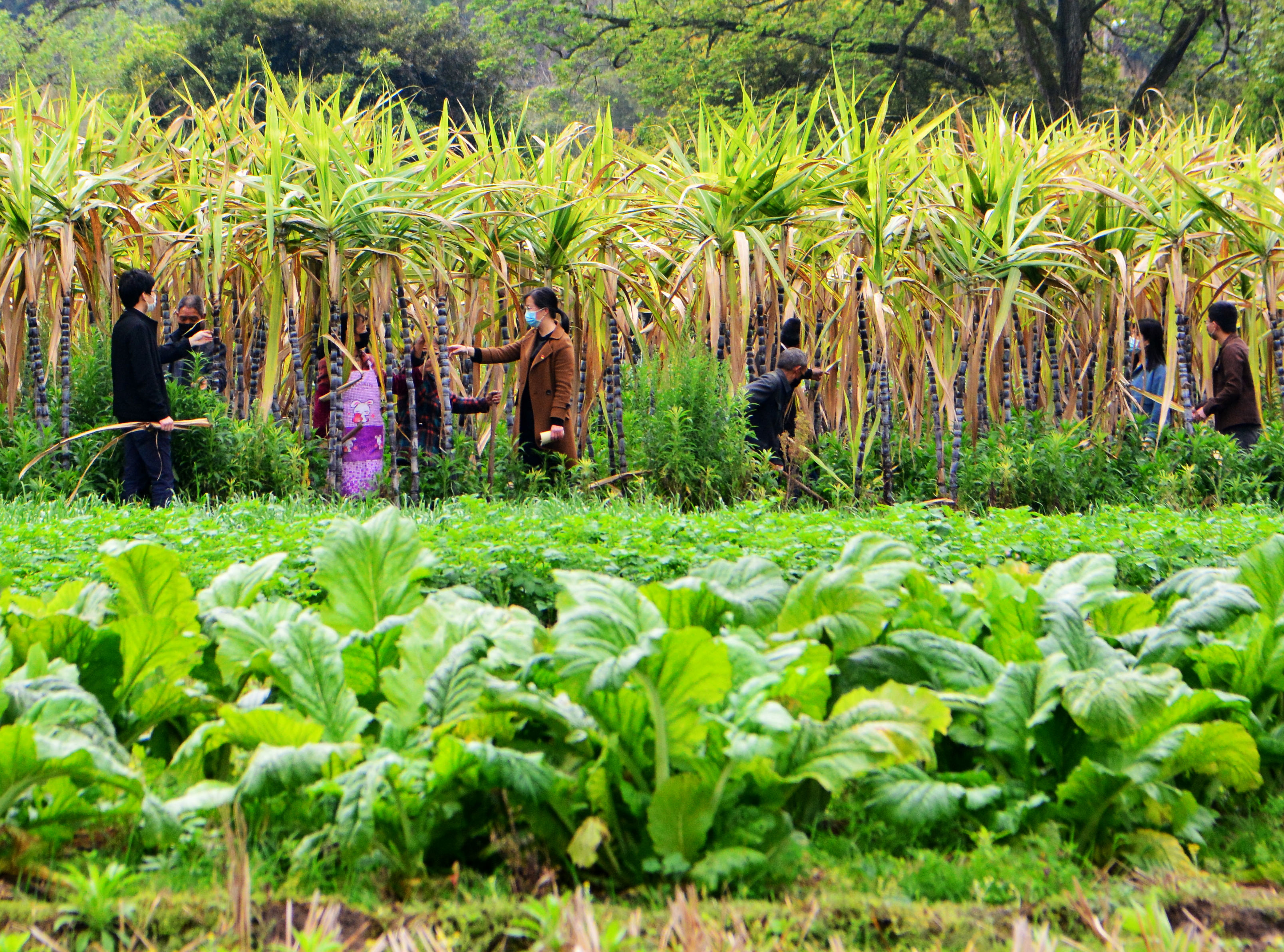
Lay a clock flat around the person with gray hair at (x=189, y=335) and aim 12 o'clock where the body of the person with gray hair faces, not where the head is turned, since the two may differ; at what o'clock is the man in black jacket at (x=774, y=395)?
The man in black jacket is roughly at 10 o'clock from the person with gray hair.

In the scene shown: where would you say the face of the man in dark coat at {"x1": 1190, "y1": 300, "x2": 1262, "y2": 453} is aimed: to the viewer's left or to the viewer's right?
to the viewer's left

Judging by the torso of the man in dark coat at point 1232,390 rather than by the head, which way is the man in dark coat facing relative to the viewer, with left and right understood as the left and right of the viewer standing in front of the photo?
facing to the left of the viewer

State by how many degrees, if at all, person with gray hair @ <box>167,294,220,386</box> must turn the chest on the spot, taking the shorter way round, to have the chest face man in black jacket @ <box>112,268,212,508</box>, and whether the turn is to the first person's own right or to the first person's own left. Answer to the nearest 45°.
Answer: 0° — they already face them

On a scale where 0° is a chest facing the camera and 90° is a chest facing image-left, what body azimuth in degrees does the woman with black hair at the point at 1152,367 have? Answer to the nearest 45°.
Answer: approximately 90°

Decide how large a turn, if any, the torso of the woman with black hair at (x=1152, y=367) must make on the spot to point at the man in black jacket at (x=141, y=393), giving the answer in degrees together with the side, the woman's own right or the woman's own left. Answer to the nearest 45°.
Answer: approximately 45° to the woman's own left
